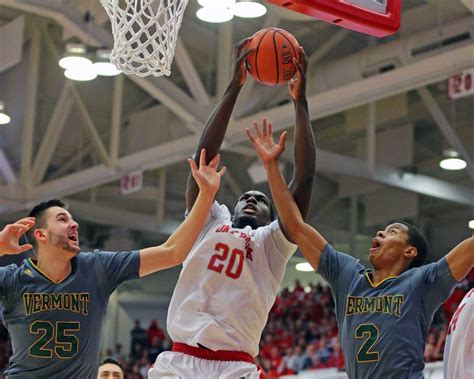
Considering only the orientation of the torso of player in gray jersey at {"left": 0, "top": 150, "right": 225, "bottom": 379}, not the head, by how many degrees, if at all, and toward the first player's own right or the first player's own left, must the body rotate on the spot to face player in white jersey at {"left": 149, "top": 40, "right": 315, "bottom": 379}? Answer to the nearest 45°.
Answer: approximately 90° to the first player's own left

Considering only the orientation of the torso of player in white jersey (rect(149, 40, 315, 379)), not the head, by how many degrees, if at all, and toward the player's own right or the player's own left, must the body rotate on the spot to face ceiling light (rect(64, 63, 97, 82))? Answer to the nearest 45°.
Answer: approximately 180°

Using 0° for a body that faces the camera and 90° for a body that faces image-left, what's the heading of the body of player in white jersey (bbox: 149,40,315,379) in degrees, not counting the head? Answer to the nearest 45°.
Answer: approximately 0°

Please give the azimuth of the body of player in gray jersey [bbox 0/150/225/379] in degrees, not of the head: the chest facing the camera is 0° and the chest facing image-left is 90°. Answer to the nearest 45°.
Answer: approximately 0°

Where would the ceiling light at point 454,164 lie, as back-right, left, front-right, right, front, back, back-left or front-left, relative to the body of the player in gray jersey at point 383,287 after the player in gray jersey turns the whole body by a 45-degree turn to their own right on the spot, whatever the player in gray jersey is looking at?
right

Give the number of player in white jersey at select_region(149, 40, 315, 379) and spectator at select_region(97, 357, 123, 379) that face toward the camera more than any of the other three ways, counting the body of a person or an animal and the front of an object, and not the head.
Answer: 2
